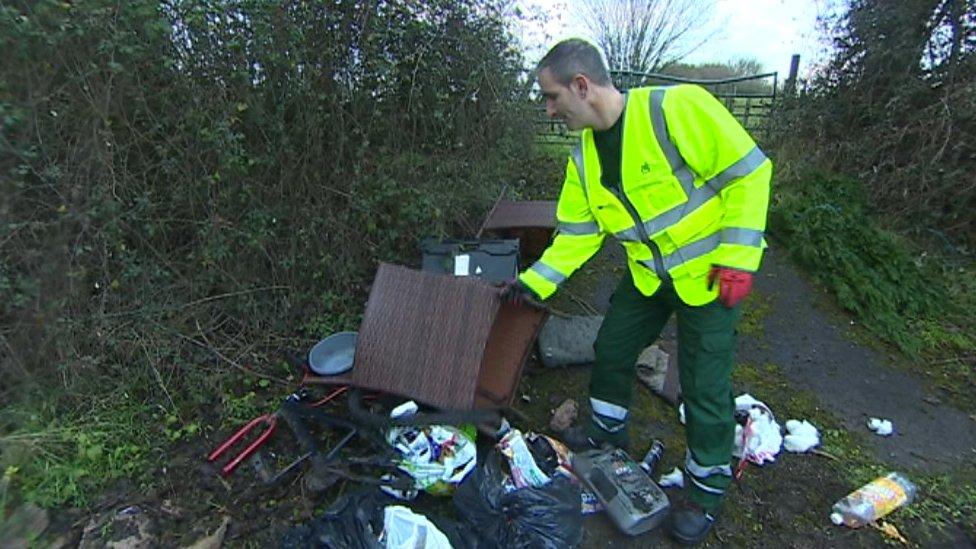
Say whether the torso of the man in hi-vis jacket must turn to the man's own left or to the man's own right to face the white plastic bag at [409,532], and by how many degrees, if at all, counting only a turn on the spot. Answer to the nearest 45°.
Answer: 0° — they already face it

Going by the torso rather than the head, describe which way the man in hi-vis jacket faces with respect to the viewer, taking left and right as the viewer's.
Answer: facing the viewer and to the left of the viewer

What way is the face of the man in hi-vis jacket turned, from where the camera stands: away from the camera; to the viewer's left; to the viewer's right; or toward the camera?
to the viewer's left

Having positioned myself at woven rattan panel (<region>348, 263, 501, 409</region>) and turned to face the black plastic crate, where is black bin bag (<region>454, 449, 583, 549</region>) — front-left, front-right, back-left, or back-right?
back-right

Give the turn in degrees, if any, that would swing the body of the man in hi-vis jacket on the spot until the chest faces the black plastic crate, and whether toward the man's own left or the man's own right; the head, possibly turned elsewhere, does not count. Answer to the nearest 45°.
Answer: approximately 90° to the man's own right

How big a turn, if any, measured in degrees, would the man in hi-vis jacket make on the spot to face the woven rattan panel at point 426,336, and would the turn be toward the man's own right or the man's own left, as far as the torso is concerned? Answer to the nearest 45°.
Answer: approximately 45° to the man's own right

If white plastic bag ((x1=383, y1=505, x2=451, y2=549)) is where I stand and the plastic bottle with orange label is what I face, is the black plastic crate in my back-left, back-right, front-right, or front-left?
front-left

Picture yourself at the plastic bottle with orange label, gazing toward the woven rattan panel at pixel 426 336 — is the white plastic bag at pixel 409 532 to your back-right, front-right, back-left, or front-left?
front-left

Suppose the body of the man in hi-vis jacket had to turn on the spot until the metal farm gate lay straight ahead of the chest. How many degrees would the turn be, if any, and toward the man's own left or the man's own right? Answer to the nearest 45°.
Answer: approximately 135° to the man's own right
